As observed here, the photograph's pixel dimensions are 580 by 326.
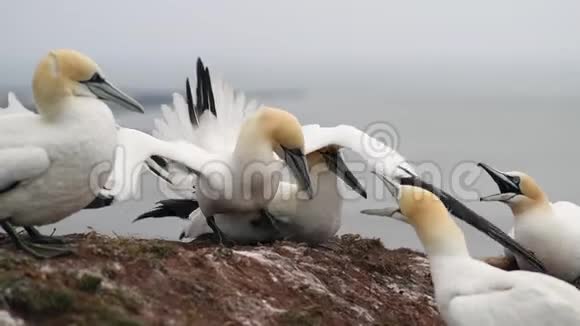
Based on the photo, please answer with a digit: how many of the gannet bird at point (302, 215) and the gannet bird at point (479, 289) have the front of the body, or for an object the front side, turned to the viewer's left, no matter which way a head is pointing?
1

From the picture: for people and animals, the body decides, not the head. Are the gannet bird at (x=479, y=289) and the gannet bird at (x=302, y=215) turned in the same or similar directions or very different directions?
very different directions

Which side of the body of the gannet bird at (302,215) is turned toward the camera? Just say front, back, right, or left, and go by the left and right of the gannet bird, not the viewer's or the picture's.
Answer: right

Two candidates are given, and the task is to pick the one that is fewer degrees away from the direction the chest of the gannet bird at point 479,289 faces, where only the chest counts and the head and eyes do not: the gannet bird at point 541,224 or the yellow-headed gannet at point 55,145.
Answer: the yellow-headed gannet

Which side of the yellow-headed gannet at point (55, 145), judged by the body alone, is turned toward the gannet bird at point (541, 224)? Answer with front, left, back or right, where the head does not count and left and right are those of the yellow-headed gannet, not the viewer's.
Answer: front

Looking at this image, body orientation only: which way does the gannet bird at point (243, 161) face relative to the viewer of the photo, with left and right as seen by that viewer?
facing the viewer and to the right of the viewer

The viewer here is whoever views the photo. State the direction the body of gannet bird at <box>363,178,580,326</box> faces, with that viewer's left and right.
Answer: facing to the left of the viewer

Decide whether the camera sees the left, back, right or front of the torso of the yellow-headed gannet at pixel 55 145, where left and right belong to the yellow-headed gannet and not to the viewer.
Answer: right

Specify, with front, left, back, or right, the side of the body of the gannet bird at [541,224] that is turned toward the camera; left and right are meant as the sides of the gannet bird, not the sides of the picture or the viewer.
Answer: left

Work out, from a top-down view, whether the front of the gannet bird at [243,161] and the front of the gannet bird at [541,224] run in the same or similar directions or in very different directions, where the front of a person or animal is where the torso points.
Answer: very different directions
